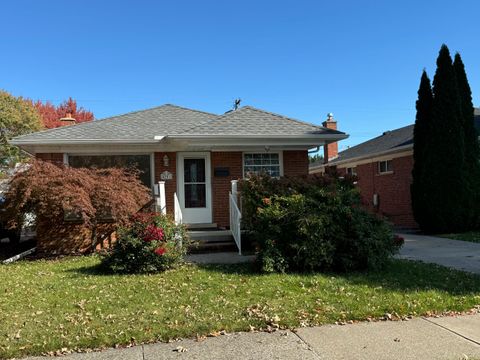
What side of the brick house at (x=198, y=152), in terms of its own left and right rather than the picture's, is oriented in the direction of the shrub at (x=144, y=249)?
front

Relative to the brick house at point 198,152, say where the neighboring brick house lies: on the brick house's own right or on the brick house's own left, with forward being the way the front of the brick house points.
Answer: on the brick house's own left

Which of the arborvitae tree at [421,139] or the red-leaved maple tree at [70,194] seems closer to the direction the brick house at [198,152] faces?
the red-leaved maple tree

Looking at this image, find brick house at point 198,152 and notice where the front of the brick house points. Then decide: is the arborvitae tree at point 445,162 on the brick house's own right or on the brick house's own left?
on the brick house's own left

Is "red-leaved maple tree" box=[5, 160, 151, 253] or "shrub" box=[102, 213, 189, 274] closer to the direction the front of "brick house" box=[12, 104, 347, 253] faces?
the shrub

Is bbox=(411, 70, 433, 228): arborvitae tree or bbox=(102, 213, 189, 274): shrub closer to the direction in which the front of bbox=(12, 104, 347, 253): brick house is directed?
the shrub

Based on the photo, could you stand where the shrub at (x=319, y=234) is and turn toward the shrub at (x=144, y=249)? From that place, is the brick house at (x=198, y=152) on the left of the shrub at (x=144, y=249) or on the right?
right

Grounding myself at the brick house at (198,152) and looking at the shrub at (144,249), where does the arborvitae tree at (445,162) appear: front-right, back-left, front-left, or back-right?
back-left

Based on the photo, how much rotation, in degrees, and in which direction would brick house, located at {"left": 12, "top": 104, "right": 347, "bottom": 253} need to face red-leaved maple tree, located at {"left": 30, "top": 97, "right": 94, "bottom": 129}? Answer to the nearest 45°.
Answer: approximately 180°

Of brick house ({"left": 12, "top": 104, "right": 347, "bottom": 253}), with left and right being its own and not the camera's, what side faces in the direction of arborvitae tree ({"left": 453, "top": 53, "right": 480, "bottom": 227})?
left

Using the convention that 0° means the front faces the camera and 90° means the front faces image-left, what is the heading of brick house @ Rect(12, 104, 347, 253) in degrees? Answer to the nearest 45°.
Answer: approximately 0°

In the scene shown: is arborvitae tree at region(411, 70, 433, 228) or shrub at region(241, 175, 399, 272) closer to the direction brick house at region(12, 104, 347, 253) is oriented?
the shrub

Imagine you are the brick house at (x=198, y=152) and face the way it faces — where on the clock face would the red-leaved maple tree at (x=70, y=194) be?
The red-leaved maple tree is roughly at 2 o'clock from the brick house.

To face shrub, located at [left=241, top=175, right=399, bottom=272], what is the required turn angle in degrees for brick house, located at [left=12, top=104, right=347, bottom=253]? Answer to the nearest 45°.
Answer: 0° — it already faces it
